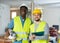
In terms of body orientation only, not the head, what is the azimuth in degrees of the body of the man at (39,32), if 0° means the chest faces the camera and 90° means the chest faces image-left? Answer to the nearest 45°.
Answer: approximately 45°
